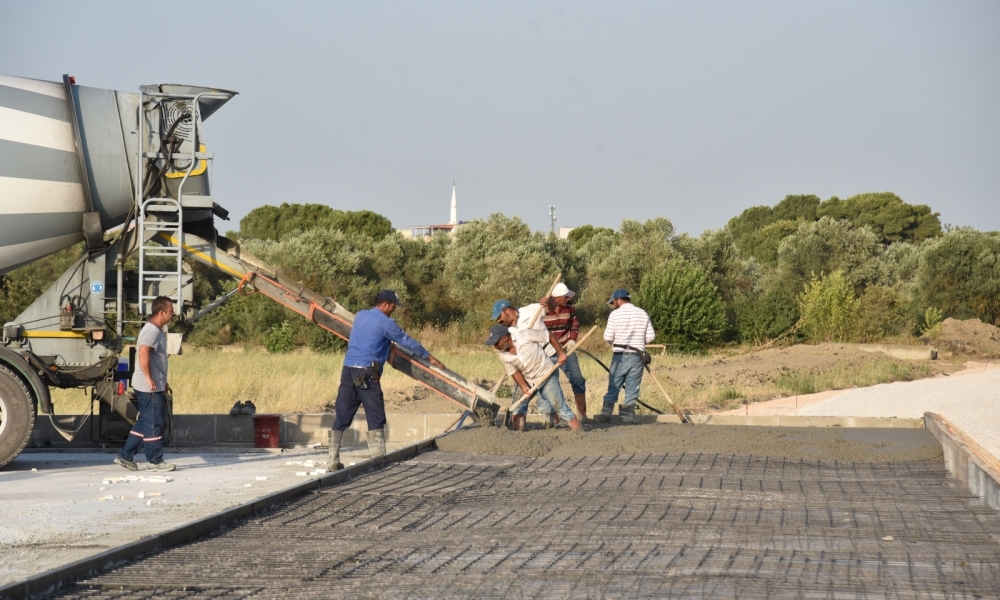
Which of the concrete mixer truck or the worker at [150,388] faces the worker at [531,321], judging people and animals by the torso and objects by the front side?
the worker at [150,388]

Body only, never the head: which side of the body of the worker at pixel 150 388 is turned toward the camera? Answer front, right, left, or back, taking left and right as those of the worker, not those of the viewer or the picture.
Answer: right

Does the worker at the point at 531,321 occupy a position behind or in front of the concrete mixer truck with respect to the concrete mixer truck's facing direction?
behind

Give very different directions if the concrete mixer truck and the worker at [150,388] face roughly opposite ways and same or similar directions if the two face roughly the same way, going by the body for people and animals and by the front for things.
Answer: very different directions

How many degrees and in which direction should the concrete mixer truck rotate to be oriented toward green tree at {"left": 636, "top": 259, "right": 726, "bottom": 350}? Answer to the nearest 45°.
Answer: approximately 135° to its right

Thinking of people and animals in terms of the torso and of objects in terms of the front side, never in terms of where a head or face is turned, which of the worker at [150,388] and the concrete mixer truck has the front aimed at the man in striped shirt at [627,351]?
the worker

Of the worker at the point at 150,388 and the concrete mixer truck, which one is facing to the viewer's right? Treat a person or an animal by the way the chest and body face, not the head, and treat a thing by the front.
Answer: the worker

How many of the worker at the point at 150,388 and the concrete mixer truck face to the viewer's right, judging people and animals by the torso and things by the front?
1

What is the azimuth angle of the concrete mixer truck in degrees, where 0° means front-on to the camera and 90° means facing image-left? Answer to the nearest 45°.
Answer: approximately 90°

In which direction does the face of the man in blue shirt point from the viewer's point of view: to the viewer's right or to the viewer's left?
to the viewer's right

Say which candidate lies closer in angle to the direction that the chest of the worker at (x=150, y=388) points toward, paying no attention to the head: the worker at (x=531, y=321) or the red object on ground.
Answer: the worker
